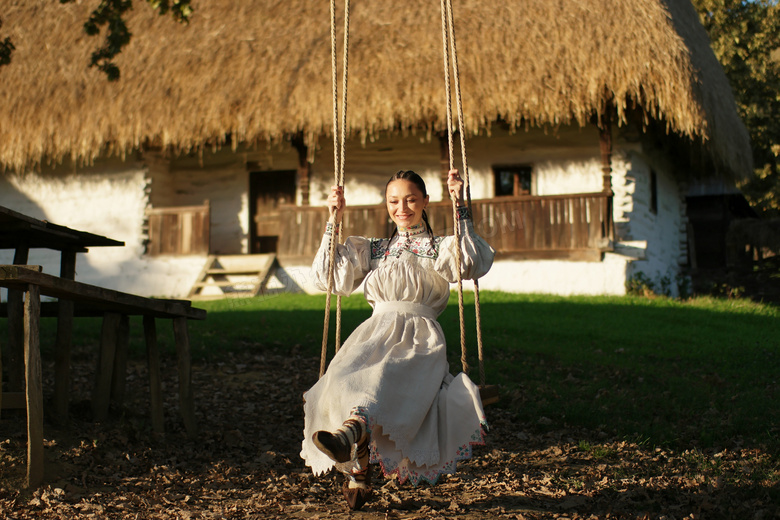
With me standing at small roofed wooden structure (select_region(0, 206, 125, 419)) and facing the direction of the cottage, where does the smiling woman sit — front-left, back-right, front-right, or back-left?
back-right

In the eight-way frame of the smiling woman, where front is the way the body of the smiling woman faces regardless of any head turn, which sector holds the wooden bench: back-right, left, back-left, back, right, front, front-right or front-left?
back-right

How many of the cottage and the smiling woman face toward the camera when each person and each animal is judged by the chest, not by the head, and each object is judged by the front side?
2

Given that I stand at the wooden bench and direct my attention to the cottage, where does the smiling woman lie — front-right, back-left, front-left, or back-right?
back-right

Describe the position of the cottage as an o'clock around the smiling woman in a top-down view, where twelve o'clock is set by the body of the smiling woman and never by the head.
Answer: The cottage is roughly at 6 o'clock from the smiling woman.

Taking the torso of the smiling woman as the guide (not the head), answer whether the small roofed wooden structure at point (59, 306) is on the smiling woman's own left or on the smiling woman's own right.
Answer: on the smiling woman's own right

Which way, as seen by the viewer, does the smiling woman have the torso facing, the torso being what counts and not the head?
toward the camera

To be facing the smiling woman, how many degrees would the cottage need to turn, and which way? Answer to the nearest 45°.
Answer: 0° — it already faces them

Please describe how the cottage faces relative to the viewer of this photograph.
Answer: facing the viewer

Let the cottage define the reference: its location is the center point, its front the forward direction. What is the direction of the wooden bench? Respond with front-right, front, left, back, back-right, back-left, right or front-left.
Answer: front
